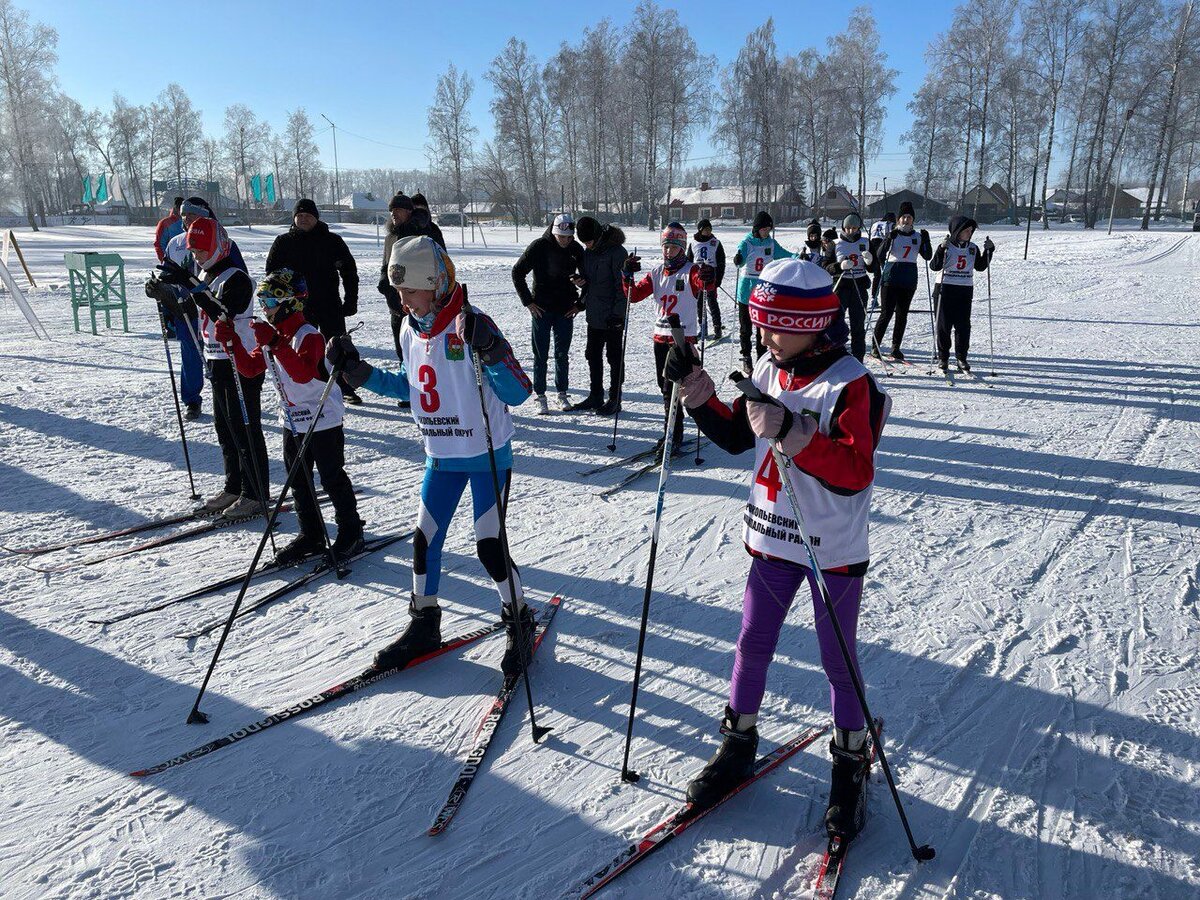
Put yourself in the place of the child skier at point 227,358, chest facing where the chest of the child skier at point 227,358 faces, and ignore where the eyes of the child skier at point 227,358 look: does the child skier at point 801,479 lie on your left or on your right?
on your left

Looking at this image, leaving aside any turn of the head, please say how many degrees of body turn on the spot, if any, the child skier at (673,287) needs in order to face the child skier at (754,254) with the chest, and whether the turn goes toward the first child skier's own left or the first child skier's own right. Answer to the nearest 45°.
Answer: approximately 180°

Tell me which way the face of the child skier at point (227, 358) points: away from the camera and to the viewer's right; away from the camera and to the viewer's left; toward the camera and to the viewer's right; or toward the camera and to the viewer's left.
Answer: toward the camera and to the viewer's left

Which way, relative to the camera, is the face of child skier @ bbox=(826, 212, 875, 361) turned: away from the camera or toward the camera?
toward the camera

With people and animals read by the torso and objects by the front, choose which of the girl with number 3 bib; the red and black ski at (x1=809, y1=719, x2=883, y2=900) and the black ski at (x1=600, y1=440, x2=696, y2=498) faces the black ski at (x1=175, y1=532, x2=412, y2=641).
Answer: the black ski at (x1=600, y1=440, x2=696, y2=498)

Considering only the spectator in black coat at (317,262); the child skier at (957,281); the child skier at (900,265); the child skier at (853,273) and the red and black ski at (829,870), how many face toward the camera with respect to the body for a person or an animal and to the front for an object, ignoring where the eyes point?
5

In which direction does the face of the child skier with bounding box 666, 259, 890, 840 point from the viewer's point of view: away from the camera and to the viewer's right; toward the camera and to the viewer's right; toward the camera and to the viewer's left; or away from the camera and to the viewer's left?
toward the camera and to the viewer's left

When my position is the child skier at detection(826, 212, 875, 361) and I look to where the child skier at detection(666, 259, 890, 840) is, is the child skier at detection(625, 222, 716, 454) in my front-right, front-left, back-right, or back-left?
front-right

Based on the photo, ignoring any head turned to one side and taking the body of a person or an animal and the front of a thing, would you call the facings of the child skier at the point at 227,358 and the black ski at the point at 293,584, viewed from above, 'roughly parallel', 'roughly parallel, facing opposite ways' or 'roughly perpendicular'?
roughly parallel

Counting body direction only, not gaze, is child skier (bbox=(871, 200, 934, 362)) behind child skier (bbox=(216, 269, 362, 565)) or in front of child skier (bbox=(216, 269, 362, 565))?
behind

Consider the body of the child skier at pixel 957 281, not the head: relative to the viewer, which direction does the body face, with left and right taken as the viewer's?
facing the viewer

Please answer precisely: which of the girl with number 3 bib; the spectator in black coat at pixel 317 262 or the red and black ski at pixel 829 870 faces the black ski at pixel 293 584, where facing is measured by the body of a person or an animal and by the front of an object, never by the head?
the spectator in black coat

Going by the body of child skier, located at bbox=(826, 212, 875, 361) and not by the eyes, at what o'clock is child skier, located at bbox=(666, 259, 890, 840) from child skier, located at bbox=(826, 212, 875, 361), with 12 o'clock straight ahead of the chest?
child skier, located at bbox=(666, 259, 890, 840) is roughly at 12 o'clock from child skier, located at bbox=(826, 212, 875, 361).

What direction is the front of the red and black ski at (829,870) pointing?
toward the camera

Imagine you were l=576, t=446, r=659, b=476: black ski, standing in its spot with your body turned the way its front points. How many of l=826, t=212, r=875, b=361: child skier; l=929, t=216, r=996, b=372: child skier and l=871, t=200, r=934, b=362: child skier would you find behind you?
3

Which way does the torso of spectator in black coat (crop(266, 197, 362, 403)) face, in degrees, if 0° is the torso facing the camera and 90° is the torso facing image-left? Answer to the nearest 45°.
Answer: approximately 0°

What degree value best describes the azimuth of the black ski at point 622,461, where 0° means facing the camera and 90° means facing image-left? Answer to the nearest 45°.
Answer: approximately 45°

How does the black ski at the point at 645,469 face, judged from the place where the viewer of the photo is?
facing the viewer and to the left of the viewer
